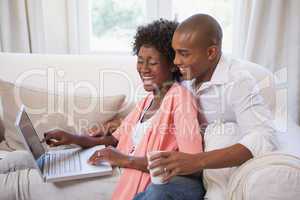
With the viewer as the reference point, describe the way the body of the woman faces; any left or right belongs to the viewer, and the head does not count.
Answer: facing the viewer and to the left of the viewer

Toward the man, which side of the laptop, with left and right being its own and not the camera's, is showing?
front

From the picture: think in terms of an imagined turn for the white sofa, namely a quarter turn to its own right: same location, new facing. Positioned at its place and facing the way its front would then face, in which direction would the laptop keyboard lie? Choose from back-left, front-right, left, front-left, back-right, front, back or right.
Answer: left

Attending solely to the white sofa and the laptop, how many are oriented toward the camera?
1

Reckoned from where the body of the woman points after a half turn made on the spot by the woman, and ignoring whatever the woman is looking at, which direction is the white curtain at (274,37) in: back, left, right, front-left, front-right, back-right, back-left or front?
front

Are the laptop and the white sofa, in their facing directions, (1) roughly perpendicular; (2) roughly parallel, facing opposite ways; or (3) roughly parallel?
roughly perpendicular

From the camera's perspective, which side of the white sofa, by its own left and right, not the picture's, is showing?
front

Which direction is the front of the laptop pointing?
to the viewer's right

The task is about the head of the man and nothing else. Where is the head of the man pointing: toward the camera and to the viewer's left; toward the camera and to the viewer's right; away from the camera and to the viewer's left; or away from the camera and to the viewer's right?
toward the camera and to the viewer's left

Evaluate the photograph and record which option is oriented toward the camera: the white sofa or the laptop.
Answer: the white sofa

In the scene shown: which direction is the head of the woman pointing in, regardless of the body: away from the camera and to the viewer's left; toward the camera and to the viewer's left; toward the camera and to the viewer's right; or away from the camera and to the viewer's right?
toward the camera and to the viewer's left

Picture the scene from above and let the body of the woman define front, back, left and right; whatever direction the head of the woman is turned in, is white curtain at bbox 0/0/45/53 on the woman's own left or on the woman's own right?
on the woman's own right

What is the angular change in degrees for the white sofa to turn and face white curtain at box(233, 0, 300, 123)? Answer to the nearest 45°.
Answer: approximately 90° to its left

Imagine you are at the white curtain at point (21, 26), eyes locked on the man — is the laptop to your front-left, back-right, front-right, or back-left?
front-right
